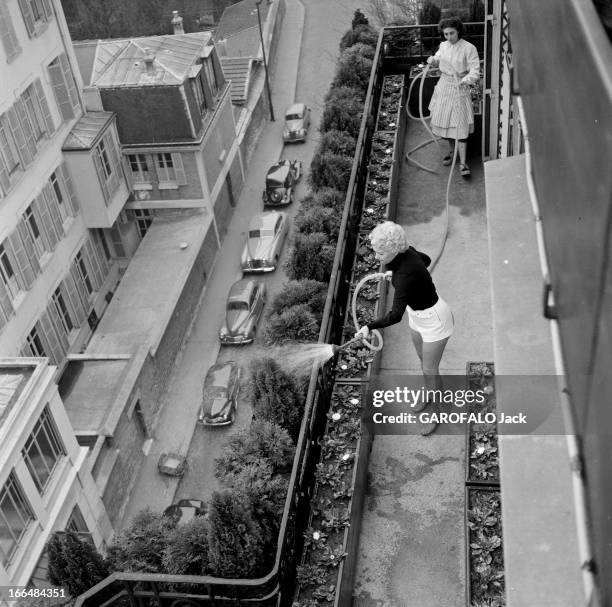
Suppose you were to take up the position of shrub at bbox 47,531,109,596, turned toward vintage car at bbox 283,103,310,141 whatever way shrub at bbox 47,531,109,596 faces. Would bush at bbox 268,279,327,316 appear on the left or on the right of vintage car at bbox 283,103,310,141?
right

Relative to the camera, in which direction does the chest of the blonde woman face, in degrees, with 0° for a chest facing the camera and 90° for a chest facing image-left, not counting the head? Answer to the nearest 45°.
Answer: approximately 45°

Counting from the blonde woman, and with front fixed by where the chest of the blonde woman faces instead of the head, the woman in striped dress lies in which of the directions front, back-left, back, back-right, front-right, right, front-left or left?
back-right

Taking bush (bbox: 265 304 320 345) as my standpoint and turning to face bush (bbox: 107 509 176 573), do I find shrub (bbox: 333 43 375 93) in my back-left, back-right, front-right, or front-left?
back-right

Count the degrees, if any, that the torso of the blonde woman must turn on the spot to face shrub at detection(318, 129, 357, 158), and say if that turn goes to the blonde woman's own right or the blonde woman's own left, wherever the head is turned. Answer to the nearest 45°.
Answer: approximately 135° to the blonde woman's own right

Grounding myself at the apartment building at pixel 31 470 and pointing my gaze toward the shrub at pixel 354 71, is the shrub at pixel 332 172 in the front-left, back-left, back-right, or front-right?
front-right
